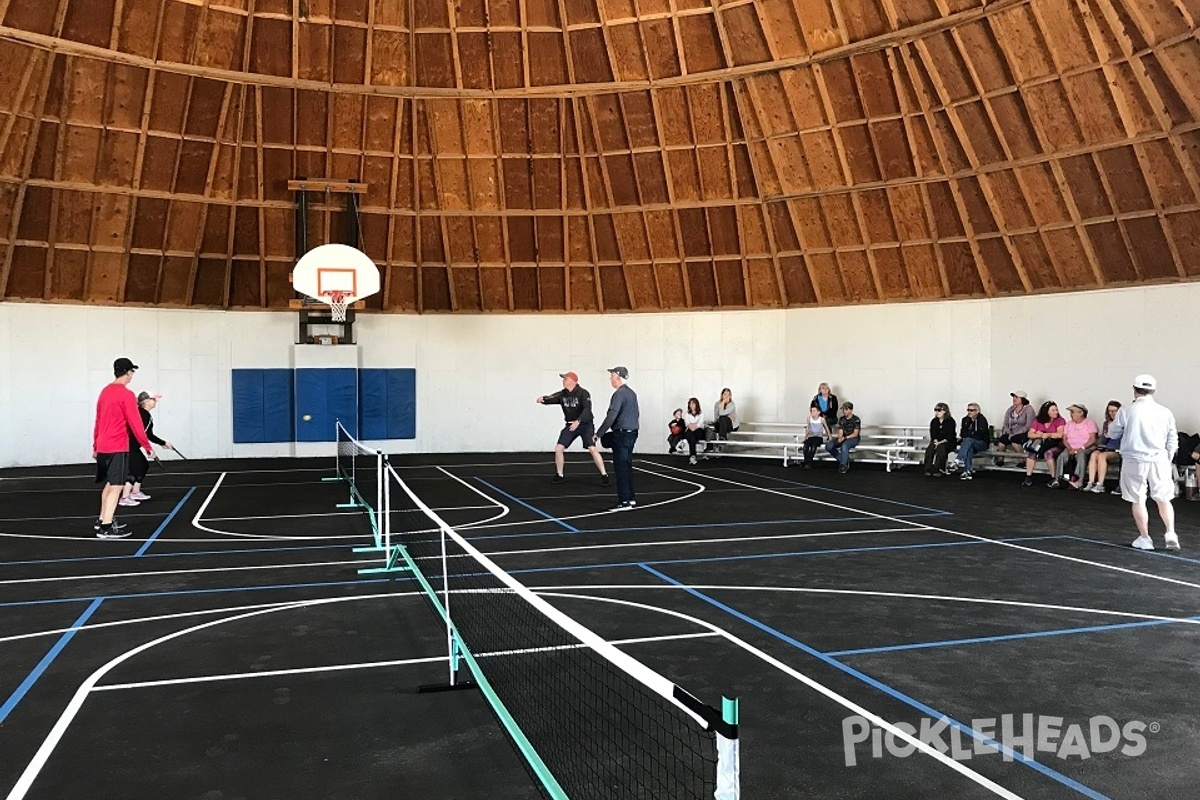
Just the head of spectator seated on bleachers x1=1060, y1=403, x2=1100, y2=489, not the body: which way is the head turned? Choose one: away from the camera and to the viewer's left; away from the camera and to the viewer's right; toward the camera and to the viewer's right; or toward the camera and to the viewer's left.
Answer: toward the camera and to the viewer's left

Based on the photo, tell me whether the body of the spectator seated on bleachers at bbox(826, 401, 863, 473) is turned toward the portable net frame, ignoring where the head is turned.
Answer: yes

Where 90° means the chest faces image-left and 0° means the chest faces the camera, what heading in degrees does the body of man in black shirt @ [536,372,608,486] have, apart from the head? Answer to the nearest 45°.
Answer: approximately 45°

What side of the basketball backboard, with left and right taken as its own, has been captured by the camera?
front

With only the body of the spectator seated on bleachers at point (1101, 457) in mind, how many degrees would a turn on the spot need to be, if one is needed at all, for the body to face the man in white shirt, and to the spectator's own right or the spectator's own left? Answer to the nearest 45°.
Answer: approximately 45° to the spectator's own left

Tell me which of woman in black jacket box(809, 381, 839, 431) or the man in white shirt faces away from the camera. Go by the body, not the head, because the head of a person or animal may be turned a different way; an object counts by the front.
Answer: the man in white shirt

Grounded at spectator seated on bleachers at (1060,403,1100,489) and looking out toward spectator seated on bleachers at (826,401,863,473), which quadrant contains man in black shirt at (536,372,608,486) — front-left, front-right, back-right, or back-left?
front-left

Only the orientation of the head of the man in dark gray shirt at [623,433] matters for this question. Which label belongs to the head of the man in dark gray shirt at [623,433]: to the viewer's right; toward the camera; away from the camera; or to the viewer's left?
to the viewer's left

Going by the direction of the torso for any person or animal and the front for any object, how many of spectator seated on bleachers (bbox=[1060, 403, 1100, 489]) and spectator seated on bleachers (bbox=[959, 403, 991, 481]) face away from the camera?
0

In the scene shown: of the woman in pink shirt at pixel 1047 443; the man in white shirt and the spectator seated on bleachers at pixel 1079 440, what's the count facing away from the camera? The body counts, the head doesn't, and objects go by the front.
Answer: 1

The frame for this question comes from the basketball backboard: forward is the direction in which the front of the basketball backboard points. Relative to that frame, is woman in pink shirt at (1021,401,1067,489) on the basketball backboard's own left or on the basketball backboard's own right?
on the basketball backboard's own left

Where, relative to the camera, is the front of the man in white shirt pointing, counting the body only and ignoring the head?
away from the camera

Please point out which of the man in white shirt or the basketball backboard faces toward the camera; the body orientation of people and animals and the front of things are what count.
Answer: the basketball backboard
